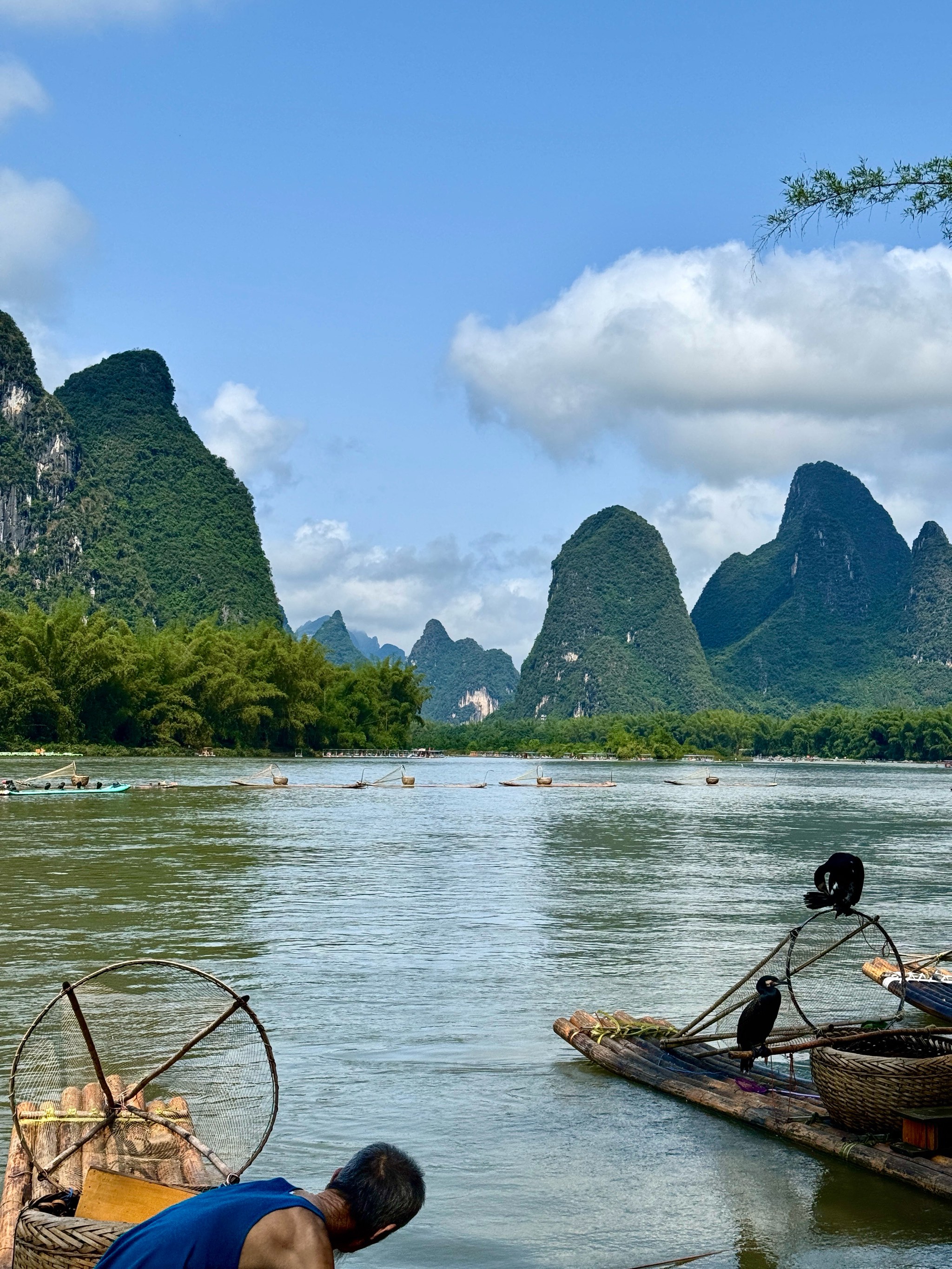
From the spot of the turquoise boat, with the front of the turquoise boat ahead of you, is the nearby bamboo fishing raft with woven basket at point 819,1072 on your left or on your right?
on your right

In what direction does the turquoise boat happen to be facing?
to the viewer's right

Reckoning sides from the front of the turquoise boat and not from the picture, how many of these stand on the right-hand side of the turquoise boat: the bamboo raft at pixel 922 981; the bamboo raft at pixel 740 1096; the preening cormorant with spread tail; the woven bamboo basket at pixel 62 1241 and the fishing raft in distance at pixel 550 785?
4

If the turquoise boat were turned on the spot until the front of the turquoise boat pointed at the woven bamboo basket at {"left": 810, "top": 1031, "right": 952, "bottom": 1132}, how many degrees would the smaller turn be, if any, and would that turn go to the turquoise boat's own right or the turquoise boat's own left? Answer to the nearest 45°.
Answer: approximately 90° to the turquoise boat's own right

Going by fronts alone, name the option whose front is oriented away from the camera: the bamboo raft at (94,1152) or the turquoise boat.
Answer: the bamboo raft

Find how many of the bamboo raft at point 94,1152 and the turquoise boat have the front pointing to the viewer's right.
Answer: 1

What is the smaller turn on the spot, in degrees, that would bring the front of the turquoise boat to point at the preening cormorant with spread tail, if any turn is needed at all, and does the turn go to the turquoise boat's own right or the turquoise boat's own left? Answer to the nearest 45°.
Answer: approximately 90° to the turquoise boat's own right

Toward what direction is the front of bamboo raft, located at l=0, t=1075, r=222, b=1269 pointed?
away from the camera

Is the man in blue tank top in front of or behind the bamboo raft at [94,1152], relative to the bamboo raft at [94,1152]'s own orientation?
behind
